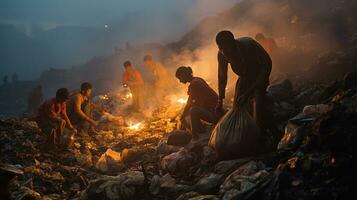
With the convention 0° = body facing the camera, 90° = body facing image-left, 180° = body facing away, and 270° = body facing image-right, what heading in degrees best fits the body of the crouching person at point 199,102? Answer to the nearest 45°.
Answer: approximately 90°

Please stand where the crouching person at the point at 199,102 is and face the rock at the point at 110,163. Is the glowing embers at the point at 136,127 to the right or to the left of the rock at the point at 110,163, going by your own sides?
right

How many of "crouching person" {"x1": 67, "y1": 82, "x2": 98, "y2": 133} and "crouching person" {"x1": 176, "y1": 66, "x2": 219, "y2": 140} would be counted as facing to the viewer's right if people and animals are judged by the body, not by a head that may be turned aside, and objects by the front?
1

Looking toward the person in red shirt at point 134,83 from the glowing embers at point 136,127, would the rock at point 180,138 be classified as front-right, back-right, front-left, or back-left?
back-right

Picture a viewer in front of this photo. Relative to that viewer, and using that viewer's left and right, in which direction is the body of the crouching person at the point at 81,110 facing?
facing to the right of the viewer

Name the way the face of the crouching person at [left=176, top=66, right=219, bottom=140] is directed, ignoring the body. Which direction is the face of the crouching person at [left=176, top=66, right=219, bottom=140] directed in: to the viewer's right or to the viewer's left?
to the viewer's left

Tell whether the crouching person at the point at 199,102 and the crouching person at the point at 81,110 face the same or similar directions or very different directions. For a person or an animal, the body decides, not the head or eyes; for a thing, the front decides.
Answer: very different directions

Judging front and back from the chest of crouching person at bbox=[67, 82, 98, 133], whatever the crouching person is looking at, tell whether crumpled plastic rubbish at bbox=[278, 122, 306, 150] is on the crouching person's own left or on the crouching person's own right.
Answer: on the crouching person's own right

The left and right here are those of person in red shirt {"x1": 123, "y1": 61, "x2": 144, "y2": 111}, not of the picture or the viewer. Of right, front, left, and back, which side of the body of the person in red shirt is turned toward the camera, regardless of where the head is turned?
left

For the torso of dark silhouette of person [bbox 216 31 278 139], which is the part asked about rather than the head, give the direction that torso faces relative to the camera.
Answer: to the viewer's left

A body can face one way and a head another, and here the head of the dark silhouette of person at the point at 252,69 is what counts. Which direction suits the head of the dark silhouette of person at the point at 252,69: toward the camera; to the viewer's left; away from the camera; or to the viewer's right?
to the viewer's left
